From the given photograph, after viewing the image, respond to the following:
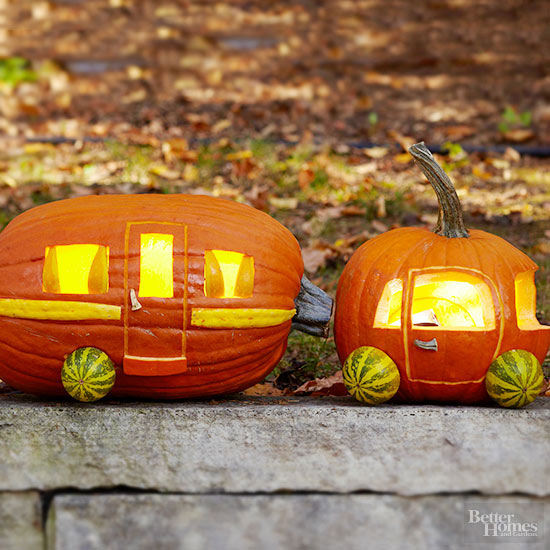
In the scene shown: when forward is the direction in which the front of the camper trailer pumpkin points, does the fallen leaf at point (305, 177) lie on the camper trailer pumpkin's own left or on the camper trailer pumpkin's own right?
on the camper trailer pumpkin's own left

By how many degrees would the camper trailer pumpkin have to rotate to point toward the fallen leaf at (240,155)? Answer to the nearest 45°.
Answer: approximately 90° to its left

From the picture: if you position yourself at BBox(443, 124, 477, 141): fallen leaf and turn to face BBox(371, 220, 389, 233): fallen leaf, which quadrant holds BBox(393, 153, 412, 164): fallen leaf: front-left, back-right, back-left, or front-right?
front-right

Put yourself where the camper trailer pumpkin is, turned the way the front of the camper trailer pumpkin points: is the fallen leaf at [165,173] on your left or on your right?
on your left

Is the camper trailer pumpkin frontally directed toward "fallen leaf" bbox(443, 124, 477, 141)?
no

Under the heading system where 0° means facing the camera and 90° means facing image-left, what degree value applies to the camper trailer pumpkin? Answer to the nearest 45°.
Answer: approximately 270°

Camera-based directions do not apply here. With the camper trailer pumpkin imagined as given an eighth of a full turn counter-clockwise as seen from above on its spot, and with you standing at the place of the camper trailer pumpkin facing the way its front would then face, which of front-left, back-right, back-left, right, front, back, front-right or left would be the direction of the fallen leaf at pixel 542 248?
front

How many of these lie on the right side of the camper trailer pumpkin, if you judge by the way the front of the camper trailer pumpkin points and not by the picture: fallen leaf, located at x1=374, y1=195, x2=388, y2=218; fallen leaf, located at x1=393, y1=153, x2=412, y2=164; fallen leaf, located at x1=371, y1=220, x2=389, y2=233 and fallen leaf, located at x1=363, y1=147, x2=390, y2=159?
0

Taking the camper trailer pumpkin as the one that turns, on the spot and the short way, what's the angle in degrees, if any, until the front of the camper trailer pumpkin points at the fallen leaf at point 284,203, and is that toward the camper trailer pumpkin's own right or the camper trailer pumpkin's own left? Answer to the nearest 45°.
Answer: approximately 90° to the camper trailer pumpkin's own left

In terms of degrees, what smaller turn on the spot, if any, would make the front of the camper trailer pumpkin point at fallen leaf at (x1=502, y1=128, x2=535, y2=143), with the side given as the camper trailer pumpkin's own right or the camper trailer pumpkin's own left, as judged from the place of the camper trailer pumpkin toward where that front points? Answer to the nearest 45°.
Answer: approximately 45° to the camper trailer pumpkin's own left
